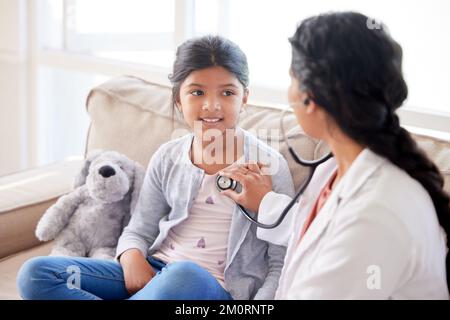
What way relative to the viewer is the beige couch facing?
toward the camera

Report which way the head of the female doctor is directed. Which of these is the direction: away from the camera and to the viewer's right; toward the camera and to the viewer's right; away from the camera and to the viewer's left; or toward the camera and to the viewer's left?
away from the camera and to the viewer's left

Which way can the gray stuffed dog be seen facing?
toward the camera

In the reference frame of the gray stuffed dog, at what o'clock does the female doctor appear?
The female doctor is roughly at 11 o'clock from the gray stuffed dog.
